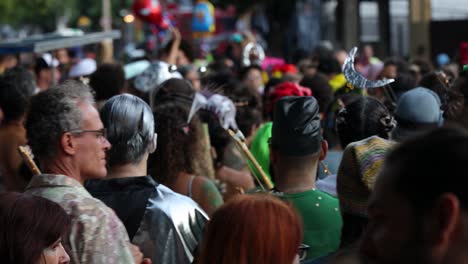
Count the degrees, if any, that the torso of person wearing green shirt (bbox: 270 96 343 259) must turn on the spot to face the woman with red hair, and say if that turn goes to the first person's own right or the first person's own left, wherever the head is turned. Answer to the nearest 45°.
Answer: approximately 180°

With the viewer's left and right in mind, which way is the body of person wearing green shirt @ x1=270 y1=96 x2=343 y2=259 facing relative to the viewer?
facing away from the viewer

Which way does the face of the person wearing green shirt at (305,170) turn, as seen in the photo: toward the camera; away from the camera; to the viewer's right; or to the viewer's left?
away from the camera

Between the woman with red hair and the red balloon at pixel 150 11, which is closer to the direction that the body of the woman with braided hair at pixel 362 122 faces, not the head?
the red balloon

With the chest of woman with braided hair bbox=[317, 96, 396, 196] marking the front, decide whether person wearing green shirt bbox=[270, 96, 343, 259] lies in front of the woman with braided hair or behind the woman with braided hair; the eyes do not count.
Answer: behind

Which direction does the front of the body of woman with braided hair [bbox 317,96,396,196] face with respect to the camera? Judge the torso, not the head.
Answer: away from the camera

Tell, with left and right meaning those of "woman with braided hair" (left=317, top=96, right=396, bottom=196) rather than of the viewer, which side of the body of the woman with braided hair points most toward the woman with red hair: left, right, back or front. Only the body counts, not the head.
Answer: back

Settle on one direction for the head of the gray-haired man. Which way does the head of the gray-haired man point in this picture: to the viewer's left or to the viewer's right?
to the viewer's right

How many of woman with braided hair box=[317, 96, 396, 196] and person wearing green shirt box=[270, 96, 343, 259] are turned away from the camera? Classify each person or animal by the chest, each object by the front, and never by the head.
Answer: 2
